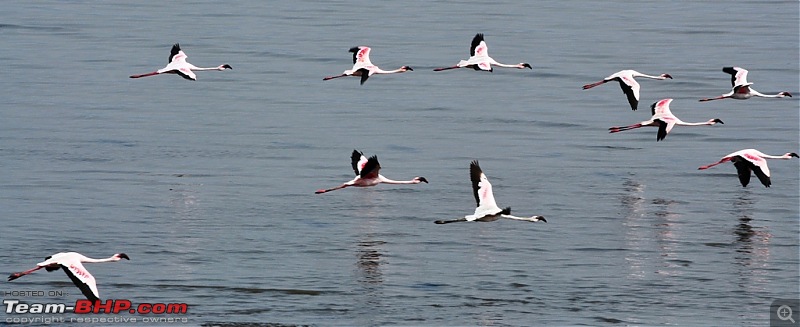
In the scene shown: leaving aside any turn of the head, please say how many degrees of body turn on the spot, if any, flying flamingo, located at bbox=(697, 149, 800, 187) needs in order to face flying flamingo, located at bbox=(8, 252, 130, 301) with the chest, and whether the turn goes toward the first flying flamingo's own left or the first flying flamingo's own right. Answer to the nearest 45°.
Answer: approximately 135° to the first flying flamingo's own right

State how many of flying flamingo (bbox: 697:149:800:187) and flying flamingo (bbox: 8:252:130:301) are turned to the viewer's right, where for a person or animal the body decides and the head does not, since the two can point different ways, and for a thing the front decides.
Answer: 2

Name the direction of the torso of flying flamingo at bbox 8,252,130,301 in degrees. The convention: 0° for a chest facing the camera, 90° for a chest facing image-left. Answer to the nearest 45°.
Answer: approximately 270°

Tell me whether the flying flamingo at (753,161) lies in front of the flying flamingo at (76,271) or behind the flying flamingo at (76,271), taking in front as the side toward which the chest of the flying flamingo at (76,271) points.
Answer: in front

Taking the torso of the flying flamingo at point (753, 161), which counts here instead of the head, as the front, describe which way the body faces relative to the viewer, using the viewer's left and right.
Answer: facing to the right of the viewer
